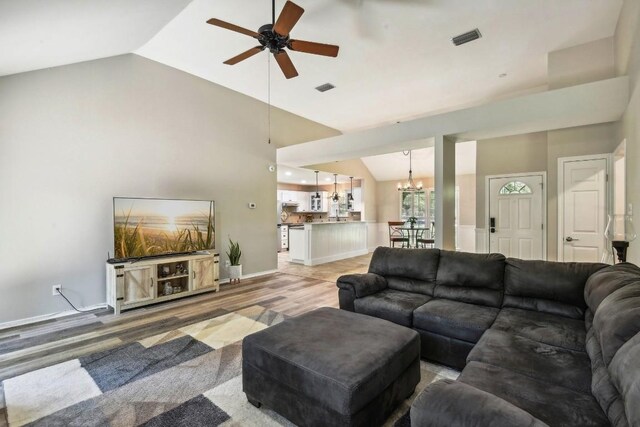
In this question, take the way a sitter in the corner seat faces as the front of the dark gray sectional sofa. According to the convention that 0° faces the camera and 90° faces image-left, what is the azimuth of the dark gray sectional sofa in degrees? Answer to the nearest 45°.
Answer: approximately 45°

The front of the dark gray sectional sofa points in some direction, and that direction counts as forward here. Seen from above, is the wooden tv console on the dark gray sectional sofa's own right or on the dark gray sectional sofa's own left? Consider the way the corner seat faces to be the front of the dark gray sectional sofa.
on the dark gray sectional sofa's own right

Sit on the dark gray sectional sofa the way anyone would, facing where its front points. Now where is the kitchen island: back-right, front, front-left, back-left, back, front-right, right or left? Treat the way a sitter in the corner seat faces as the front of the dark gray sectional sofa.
right

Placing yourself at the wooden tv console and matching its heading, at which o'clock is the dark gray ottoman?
The dark gray ottoman is roughly at 1 o'clock from the wooden tv console.

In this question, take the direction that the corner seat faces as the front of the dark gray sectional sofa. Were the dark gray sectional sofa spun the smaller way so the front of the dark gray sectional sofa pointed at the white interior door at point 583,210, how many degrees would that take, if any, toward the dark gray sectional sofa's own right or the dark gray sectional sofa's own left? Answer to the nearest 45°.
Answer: approximately 135° to the dark gray sectional sofa's own right

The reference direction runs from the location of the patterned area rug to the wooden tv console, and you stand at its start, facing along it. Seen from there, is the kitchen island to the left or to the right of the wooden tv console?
right

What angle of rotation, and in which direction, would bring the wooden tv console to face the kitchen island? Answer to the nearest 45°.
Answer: approximately 90° to its left

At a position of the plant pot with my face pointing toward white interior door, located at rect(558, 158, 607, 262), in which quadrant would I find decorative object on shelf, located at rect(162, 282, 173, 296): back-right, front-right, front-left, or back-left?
back-right

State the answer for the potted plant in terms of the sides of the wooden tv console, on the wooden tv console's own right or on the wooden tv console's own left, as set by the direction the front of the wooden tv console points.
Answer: on the wooden tv console's own left

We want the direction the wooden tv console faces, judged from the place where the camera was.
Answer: facing the viewer and to the right of the viewer

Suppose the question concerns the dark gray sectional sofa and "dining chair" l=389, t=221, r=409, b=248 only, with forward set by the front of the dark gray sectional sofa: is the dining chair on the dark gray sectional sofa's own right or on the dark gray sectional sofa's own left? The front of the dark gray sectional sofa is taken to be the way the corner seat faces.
on the dark gray sectional sofa's own right

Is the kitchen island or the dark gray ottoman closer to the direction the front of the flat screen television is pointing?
the dark gray ottoman

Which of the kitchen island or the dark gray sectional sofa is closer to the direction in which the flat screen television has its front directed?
the dark gray sectional sofa

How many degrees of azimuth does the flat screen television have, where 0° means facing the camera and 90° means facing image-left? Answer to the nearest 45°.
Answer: approximately 315°
